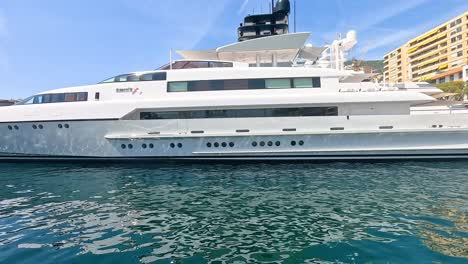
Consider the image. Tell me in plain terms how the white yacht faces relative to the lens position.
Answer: facing to the left of the viewer
